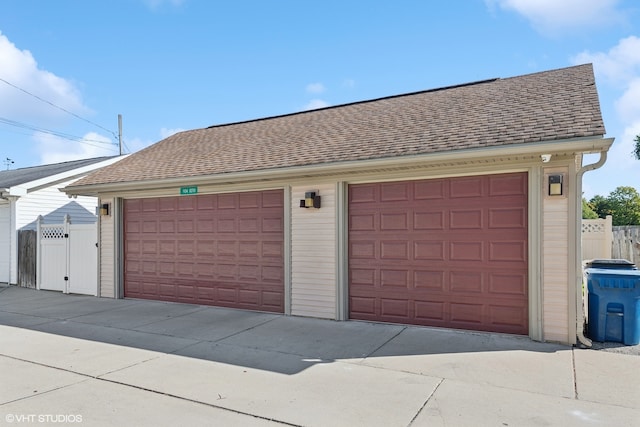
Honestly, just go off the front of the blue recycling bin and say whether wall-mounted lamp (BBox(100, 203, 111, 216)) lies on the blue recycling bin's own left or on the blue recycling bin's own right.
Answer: on the blue recycling bin's own right

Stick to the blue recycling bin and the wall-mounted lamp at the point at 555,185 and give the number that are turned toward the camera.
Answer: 2

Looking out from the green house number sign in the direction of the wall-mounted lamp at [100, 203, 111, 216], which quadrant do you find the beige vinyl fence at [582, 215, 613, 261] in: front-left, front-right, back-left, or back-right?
back-right

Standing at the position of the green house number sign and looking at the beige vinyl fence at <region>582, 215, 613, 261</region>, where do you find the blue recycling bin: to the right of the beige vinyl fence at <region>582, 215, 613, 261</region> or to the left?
right

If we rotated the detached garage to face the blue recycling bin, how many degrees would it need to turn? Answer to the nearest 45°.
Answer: approximately 90° to its left

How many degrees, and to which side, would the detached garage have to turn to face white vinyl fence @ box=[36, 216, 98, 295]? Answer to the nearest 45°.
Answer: approximately 90° to its right

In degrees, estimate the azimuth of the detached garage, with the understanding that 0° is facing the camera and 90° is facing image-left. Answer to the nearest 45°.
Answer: approximately 45°

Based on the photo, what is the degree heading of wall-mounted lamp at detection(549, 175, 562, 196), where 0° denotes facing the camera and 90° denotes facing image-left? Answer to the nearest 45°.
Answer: approximately 0°

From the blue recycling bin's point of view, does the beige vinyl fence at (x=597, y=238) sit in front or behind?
behind
